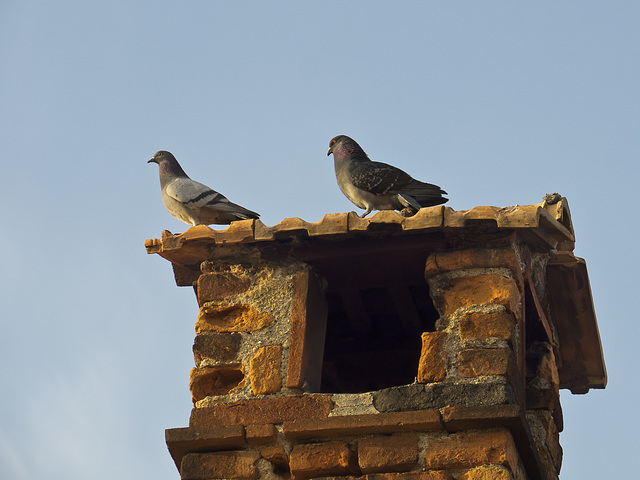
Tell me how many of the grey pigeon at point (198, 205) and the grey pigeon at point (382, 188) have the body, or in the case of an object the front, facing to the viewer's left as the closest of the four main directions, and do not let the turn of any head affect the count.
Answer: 2

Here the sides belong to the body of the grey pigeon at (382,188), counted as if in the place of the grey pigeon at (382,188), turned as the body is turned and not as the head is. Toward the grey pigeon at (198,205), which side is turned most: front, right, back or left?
front

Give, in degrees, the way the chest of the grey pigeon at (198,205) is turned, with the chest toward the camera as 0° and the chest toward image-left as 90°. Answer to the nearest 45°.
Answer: approximately 90°

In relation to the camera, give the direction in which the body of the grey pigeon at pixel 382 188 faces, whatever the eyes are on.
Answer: to the viewer's left

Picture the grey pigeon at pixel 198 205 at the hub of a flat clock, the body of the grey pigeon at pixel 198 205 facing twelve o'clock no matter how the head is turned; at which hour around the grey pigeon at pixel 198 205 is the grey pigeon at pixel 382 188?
the grey pigeon at pixel 382 188 is roughly at 7 o'clock from the grey pigeon at pixel 198 205.

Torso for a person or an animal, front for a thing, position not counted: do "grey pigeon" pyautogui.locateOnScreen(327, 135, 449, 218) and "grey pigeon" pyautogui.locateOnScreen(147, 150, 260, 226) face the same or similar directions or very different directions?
same or similar directions
